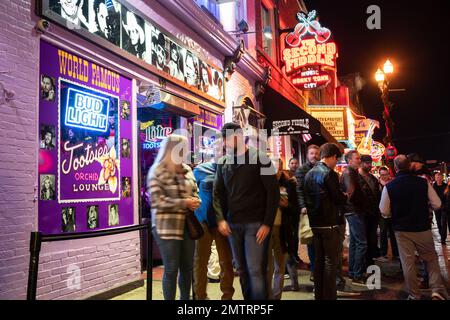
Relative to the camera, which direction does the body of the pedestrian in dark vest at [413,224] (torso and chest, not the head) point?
away from the camera

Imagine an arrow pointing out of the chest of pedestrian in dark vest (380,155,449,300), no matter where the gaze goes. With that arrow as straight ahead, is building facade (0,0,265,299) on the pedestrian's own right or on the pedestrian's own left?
on the pedestrian's own left

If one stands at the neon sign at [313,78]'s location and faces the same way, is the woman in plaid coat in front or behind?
in front

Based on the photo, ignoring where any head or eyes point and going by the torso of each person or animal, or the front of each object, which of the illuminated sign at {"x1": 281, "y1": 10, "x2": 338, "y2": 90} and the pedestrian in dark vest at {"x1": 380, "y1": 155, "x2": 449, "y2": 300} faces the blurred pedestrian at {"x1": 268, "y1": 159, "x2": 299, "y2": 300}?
the illuminated sign

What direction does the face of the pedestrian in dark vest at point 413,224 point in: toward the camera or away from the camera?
away from the camera

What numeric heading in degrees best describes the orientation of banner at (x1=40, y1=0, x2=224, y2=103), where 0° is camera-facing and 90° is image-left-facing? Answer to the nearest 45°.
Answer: approximately 315°

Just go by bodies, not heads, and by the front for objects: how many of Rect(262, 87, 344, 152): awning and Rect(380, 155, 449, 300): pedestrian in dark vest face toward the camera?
0

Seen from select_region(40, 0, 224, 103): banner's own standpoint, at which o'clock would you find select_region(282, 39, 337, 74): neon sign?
The neon sign is roughly at 9 o'clock from the banner.

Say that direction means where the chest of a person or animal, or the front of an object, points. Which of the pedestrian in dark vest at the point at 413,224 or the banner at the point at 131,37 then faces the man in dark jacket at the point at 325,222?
the banner

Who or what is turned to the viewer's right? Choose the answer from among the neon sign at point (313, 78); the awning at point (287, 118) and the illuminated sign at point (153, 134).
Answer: the awning

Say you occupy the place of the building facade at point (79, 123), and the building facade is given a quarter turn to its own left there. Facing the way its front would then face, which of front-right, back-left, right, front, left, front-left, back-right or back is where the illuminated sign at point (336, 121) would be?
front

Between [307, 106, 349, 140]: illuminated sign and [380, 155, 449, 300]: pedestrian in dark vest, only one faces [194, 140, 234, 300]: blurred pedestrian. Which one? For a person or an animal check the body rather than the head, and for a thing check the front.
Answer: the illuminated sign

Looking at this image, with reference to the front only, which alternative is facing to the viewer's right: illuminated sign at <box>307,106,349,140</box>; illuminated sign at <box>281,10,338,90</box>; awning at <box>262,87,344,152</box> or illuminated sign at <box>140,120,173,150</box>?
the awning

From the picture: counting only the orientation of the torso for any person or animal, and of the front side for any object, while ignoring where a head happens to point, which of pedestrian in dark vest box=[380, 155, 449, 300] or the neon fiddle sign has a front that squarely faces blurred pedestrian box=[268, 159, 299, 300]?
the neon fiddle sign
